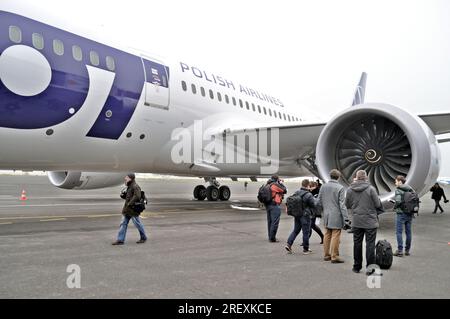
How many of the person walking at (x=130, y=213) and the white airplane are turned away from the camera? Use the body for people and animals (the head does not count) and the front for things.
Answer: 0

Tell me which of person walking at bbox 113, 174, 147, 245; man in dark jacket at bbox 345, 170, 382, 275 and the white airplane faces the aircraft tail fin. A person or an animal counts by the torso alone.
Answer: the man in dark jacket

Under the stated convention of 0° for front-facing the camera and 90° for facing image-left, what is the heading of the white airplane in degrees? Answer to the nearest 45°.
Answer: approximately 45°

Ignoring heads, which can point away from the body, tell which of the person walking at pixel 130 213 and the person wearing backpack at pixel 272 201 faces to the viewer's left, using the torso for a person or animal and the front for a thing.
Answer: the person walking

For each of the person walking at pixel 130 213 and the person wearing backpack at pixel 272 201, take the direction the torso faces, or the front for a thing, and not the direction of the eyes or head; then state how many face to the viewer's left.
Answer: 1

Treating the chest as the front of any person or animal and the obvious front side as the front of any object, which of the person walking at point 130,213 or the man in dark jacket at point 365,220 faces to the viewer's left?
the person walking

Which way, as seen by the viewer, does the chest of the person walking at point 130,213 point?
to the viewer's left

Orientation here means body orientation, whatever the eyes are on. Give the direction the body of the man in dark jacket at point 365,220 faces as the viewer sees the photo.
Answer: away from the camera

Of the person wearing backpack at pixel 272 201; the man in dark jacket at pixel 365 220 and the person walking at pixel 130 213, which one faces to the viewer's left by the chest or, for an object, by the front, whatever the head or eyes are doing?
the person walking

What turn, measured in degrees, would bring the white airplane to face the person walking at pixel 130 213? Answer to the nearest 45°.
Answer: approximately 45° to its left

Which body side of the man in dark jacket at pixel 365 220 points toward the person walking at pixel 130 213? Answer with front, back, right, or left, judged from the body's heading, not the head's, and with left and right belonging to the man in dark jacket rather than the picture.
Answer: left

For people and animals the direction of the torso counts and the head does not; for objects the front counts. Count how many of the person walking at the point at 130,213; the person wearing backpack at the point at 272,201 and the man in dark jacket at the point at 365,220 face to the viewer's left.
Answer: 1
